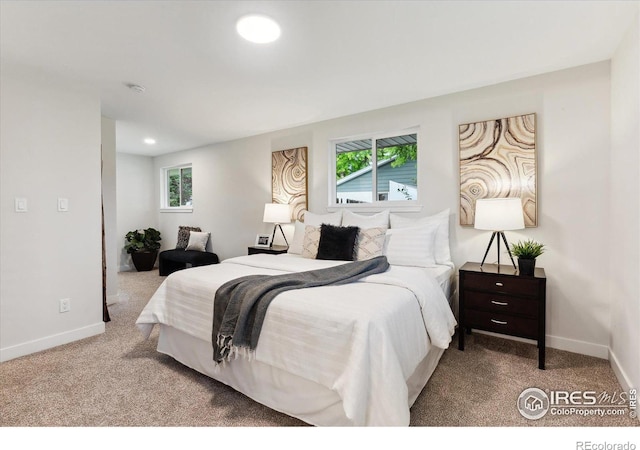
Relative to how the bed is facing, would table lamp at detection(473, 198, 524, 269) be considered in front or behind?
behind

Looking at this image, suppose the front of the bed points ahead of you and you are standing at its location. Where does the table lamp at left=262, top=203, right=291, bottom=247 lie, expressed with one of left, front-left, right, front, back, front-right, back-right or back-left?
back-right

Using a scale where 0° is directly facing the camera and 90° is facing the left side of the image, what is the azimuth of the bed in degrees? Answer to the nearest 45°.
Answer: approximately 45°

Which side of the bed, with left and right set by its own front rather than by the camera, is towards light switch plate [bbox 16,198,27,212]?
right

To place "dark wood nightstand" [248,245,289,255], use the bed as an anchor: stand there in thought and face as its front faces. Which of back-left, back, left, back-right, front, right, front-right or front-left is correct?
back-right

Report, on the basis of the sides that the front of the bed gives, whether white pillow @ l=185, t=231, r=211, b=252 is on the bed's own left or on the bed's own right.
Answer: on the bed's own right

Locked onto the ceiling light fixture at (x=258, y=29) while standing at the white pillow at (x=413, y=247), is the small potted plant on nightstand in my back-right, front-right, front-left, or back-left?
back-left

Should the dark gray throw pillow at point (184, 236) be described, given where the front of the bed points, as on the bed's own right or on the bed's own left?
on the bed's own right
